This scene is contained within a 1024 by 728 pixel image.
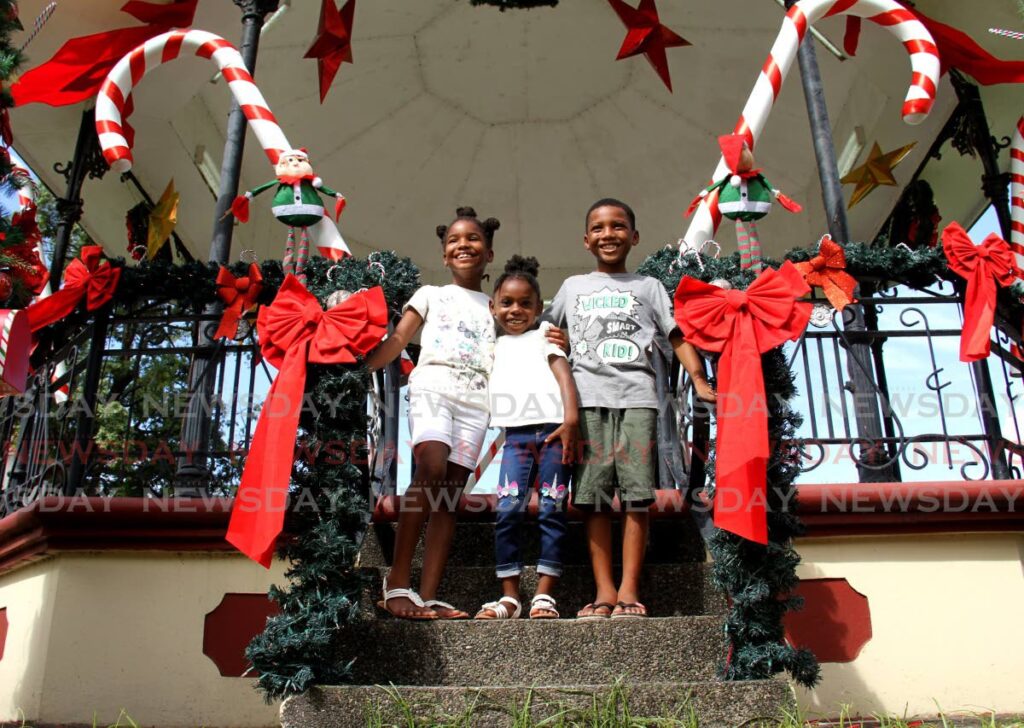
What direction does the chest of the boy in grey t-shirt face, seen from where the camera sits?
toward the camera

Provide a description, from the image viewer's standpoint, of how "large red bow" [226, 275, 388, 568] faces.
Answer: facing the viewer

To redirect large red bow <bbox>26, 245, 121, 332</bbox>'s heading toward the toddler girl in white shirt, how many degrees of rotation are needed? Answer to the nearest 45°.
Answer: approximately 45° to its left

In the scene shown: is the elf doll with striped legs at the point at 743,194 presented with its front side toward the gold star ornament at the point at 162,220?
no

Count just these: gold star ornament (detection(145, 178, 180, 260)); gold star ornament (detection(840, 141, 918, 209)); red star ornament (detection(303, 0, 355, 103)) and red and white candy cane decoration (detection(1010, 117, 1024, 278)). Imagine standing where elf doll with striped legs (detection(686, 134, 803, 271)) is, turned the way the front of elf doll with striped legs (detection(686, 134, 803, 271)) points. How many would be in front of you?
0

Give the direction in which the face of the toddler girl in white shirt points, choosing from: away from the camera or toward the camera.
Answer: toward the camera

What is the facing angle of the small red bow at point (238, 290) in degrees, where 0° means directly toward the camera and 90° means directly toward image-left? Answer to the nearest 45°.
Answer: approximately 0°

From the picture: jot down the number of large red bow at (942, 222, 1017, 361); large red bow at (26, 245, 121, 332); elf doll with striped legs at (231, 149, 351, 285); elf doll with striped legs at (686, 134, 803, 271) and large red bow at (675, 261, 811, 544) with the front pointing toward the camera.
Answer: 5

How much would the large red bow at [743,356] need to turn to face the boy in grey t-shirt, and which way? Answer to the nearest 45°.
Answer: approximately 135° to its right

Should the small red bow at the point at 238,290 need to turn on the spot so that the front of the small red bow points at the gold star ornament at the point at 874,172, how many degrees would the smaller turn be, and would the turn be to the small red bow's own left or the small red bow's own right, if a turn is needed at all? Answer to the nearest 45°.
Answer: approximately 135° to the small red bow's own left

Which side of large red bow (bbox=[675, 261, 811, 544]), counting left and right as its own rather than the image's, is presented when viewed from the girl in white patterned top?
right

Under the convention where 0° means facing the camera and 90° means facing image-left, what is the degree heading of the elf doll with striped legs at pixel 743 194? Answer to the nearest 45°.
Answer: approximately 0°

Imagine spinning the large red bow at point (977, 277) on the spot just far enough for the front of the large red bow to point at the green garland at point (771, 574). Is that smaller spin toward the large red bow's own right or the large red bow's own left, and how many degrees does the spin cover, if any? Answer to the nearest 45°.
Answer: approximately 45° to the large red bow's own right

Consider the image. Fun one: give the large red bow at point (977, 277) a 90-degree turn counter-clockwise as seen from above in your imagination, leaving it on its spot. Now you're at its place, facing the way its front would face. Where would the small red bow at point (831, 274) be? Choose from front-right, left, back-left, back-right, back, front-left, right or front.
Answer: back-right

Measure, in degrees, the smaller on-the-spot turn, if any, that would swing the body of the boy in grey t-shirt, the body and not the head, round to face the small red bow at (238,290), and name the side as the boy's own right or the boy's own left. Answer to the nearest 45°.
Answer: approximately 90° to the boy's own right
